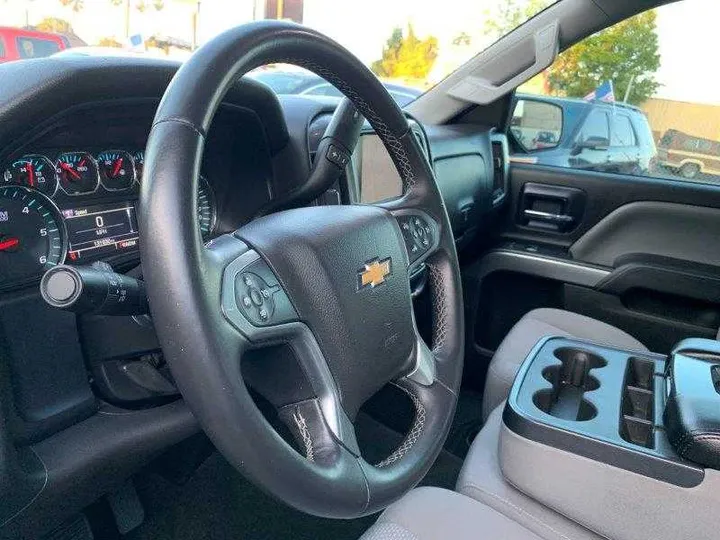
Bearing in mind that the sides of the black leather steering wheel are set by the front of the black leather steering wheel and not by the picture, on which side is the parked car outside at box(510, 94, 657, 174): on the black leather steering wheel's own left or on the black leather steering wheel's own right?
on the black leather steering wheel's own left

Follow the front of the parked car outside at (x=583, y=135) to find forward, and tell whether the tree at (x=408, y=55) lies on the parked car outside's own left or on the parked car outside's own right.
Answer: on the parked car outside's own right

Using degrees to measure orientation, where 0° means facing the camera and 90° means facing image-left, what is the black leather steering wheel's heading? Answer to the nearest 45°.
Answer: approximately 315°

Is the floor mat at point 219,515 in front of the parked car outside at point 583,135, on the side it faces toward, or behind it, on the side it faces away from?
in front

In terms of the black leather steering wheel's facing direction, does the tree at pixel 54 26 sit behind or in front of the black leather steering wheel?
behind

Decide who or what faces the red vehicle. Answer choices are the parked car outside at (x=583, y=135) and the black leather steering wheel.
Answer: the parked car outside

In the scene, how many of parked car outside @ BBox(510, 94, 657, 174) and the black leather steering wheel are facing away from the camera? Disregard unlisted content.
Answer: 0

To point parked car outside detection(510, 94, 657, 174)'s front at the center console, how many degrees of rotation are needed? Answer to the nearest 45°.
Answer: approximately 45° to its left

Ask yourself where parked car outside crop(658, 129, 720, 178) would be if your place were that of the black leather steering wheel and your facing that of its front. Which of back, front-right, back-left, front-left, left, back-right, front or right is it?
left

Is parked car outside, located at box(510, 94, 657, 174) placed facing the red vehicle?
yes
